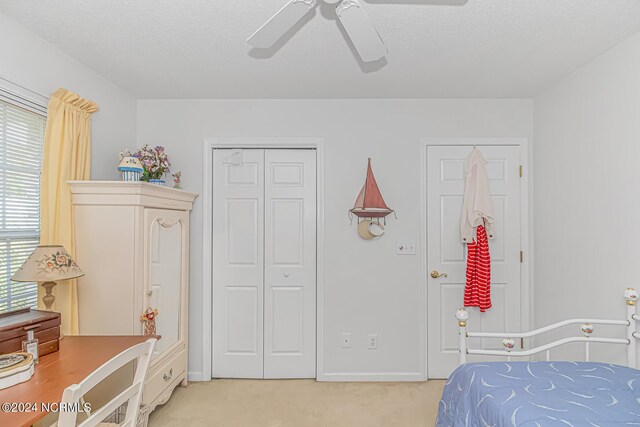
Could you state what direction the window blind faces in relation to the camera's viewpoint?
facing the viewer and to the right of the viewer

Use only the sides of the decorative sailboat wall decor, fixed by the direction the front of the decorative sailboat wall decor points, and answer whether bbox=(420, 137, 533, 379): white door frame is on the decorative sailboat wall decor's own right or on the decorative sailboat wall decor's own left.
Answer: on the decorative sailboat wall decor's own left

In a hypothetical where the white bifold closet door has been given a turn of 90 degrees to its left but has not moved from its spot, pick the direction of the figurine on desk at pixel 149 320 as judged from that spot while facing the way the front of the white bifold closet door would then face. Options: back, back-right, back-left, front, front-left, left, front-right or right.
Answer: back-right

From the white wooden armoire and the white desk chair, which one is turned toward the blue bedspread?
the white wooden armoire

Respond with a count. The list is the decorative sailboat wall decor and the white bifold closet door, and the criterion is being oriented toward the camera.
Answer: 2

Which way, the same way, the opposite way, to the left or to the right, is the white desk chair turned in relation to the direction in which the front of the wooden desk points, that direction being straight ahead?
the opposite way

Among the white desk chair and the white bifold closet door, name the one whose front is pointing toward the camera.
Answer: the white bifold closet door

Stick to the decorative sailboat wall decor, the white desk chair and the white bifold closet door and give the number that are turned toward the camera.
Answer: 2

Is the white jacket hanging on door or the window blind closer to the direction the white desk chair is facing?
the window blind

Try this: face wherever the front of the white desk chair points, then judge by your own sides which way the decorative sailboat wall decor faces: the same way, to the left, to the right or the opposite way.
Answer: to the left

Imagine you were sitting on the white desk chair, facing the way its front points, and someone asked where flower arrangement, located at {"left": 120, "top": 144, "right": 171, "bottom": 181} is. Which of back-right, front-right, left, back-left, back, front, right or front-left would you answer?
front-right

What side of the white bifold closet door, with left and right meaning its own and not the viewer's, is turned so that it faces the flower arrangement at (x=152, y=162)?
right

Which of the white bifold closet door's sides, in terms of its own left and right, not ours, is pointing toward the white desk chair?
front

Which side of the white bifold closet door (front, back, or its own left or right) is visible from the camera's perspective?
front

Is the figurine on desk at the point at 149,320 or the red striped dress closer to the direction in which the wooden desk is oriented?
the red striped dress

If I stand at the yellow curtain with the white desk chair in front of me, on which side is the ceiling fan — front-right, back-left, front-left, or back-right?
front-left

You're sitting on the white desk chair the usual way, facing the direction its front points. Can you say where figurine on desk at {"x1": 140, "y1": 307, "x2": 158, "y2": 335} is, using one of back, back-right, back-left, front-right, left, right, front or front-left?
front-right

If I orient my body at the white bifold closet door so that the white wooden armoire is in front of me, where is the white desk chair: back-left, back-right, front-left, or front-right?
front-left

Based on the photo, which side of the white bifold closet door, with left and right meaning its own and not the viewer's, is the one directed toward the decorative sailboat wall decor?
left

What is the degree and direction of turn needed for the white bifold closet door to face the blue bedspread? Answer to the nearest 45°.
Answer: approximately 45° to its left

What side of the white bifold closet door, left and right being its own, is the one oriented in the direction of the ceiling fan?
front
